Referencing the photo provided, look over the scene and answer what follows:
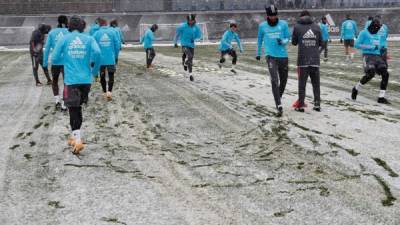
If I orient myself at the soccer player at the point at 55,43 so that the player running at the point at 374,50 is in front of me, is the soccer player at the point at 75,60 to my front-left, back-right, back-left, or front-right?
front-right

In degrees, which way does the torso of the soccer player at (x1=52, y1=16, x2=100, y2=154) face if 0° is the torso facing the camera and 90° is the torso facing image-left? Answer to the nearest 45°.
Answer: approximately 180°

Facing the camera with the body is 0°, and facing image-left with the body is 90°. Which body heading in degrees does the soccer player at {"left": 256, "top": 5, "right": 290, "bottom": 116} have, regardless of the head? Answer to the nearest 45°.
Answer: approximately 0°

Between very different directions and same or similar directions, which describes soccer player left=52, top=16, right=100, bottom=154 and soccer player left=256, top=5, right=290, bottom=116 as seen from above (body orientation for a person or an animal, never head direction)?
very different directions

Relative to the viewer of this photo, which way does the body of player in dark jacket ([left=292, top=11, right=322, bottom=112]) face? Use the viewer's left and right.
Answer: facing away from the viewer

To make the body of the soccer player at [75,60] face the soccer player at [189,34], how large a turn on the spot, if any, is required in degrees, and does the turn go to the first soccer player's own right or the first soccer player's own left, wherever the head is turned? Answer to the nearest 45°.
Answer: approximately 45° to the first soccer player's own right

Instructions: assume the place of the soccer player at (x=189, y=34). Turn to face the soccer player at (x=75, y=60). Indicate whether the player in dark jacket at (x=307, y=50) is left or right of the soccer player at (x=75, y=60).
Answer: left

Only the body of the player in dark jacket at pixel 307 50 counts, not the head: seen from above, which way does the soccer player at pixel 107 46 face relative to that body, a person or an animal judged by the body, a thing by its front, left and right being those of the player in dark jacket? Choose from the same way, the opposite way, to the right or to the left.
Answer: the same way

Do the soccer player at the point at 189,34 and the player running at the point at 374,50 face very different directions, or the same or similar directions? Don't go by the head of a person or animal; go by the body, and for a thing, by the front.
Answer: same or similar directions

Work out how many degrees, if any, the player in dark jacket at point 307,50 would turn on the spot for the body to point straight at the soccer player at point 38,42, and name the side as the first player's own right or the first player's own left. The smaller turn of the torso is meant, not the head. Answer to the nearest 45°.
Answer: approximately 90° to the first player's own left

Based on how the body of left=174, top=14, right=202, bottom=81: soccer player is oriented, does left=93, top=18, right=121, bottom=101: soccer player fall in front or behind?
in front

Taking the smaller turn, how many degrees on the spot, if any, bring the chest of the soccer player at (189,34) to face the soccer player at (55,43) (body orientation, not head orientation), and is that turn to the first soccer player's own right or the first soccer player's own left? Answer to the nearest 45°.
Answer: approximately 45° to the first soccer player's own right
